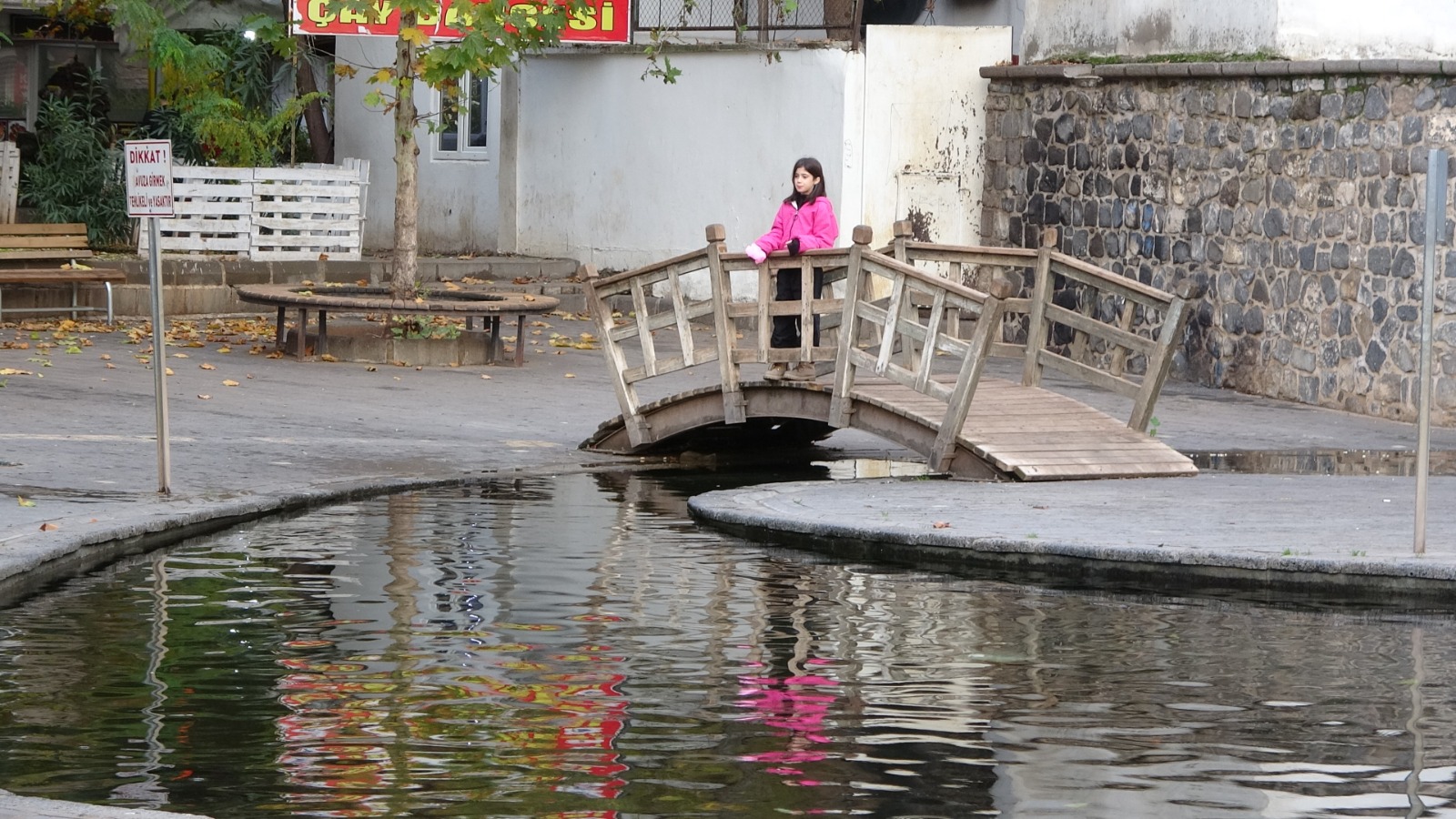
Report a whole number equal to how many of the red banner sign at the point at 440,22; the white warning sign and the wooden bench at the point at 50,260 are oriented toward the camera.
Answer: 3

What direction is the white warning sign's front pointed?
toward the camera

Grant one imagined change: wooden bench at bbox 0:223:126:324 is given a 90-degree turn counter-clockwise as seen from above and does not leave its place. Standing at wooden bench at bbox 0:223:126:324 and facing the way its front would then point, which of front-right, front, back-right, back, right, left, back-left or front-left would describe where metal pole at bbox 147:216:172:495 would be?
right

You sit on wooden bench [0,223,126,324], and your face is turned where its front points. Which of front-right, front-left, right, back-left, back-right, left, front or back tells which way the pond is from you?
front

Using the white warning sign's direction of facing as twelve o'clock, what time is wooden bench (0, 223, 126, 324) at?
The wooden bench is roughly at 6 o'clock from the white warning sign.

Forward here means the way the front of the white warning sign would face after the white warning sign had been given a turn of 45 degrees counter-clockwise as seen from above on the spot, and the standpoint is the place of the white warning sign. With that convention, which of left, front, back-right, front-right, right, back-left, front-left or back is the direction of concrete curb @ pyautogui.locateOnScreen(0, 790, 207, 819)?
front-right

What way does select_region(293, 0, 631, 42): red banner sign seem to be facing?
toward the camera

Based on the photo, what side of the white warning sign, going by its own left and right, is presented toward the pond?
front

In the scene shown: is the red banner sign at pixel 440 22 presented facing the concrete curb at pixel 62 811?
yes

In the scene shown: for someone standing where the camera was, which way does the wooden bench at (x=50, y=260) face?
facing the viewer

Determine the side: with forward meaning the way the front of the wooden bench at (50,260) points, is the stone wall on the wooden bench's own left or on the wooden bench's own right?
on the wooden bench's own left

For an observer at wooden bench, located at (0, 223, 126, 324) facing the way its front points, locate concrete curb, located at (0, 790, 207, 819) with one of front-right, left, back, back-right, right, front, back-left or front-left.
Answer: front

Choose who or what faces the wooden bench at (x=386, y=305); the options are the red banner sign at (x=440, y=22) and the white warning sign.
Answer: the red banner sign

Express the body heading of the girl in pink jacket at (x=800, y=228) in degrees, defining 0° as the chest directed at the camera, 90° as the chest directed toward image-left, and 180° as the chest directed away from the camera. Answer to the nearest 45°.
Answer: approximately 45°

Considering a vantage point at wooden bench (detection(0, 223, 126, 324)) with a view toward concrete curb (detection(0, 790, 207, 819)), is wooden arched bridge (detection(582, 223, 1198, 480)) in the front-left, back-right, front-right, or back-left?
front-left

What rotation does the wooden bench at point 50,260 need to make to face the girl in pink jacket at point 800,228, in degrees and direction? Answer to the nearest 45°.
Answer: approximately 45° to its left

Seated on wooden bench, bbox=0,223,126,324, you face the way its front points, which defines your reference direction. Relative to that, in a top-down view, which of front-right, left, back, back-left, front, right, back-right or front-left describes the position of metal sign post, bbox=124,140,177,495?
front
